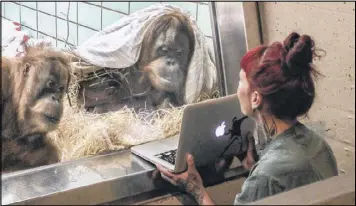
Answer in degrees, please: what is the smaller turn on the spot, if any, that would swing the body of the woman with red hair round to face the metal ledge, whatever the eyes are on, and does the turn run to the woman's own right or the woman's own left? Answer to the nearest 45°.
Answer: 0° — they already face it

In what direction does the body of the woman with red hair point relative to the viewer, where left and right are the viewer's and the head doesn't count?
facing away from the viewer and to the left of the viewer

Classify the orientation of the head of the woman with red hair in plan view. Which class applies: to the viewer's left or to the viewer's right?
to the viewer's left
